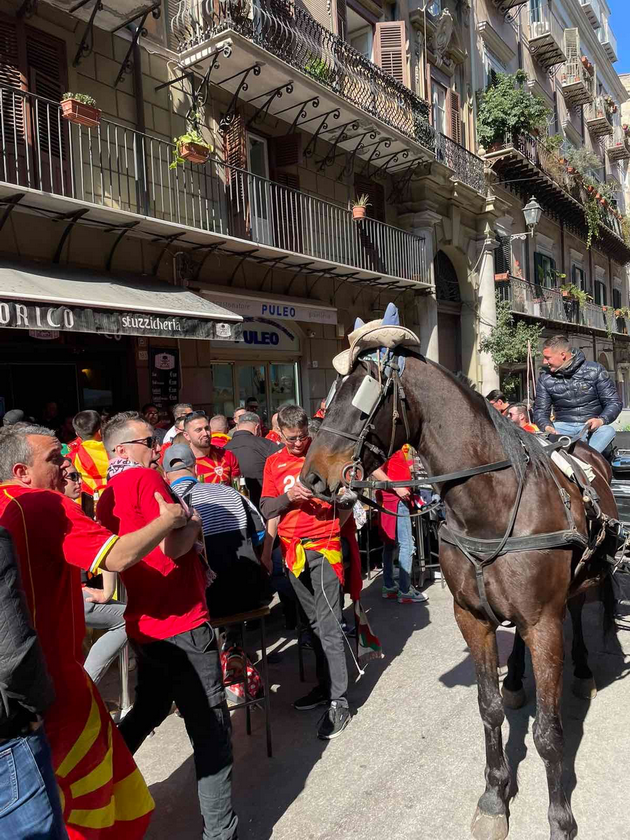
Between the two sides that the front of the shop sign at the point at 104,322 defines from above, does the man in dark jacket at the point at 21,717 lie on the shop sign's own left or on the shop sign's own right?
on the shop sign's own right

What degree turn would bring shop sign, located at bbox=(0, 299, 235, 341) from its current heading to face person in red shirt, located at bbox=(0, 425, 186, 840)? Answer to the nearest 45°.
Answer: approximately 45° to its right

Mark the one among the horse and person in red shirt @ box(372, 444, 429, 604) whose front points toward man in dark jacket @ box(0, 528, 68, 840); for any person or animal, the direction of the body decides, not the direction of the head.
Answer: the horse

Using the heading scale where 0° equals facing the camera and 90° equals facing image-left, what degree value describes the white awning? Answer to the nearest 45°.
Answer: approximately 315°

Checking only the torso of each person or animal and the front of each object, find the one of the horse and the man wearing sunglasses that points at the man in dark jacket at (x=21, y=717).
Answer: the horse

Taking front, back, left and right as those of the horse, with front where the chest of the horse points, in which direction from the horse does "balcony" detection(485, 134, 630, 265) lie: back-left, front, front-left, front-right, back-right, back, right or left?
back-right

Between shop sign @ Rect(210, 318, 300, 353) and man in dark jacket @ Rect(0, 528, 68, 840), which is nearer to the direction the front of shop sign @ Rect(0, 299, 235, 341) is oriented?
the man in dark jacket

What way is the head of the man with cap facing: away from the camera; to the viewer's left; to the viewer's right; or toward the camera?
away from the camera

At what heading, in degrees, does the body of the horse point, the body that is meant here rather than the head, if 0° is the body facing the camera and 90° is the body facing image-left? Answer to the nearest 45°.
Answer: approximately 45°
